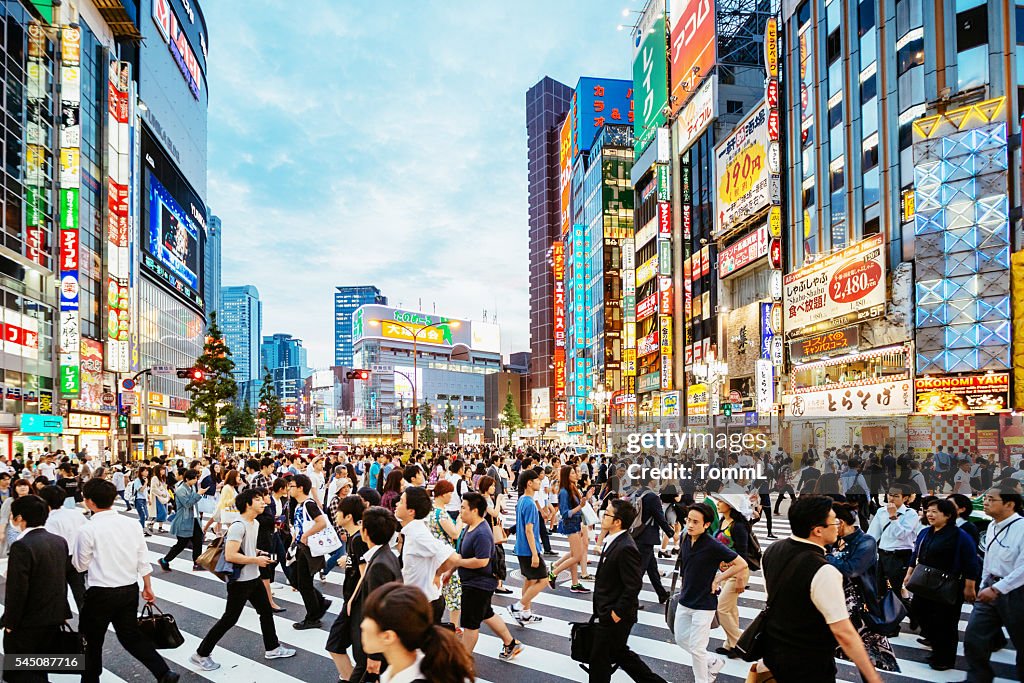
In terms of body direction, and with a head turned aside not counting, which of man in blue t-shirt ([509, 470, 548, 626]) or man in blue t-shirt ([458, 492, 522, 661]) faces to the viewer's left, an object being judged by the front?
man in blue t-shirt ([458, 492, 522, 661])

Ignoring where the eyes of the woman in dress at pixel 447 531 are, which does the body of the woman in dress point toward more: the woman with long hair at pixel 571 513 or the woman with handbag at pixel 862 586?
the woman with handbag

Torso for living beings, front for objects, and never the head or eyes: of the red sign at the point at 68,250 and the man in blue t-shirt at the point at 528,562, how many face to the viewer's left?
0

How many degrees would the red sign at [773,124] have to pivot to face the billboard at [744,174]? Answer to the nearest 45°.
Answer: approximately 180°

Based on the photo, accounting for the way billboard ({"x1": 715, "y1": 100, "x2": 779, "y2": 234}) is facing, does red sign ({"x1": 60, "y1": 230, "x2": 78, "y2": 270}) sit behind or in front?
in front

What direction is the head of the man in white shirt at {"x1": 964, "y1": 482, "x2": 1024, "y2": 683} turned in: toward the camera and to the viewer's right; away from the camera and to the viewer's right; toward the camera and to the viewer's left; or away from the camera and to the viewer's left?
toward the camera and to the viewer's left

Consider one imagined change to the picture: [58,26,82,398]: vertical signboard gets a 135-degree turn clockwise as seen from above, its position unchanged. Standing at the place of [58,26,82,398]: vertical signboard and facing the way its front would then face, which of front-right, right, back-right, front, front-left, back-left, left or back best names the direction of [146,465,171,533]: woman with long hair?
back-left

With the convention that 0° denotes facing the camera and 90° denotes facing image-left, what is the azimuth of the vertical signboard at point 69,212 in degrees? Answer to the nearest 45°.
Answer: approximately 0°

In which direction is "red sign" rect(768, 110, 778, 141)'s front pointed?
toward the camera

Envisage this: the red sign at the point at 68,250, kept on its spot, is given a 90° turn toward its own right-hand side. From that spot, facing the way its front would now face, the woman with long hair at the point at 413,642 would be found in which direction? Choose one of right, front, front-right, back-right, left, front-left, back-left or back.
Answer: left
